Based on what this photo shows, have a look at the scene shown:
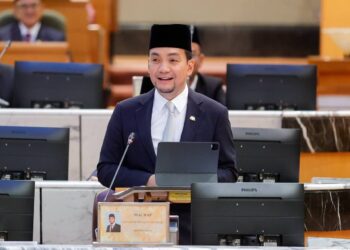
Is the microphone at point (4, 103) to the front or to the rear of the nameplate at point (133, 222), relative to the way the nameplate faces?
to the rear
